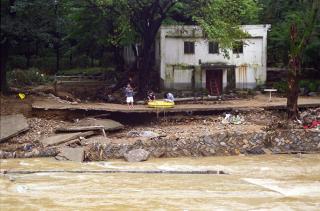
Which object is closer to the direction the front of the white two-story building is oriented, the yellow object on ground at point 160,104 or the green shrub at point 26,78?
the yellow object on ground

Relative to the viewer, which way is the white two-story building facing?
toward the camera

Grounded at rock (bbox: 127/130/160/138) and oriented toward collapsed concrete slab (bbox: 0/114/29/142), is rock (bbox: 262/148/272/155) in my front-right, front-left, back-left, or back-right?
back-left

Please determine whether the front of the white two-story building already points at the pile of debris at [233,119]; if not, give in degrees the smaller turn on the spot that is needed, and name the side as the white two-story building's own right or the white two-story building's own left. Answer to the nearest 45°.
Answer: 0° — it already faces it

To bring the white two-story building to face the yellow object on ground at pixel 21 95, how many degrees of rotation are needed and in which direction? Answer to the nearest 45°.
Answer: approximately 45° to its right

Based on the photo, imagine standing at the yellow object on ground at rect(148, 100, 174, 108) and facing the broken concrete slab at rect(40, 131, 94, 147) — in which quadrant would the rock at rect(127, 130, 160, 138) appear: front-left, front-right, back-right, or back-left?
front-left

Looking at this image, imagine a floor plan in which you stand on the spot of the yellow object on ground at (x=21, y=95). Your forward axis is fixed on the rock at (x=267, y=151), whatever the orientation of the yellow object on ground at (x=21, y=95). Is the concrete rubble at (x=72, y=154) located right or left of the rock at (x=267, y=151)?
right

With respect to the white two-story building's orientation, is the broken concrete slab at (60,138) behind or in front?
in front

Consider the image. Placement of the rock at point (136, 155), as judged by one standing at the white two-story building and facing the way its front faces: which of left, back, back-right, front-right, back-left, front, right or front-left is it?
front

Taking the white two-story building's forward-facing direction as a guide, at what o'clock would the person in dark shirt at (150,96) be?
The person in dark shirt is roughly at 1 o'clock from the white two-story building.

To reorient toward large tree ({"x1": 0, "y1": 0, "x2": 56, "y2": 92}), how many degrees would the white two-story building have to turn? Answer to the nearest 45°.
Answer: approximately 45° to its right

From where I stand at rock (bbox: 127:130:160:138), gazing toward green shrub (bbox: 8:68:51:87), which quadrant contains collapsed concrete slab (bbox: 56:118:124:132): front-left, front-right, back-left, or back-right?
front-left

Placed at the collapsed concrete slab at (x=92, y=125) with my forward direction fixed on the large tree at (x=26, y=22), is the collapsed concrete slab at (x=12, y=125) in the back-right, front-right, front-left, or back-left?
front-left

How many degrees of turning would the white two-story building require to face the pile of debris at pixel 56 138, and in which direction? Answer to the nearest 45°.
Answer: approximately 45° to its right

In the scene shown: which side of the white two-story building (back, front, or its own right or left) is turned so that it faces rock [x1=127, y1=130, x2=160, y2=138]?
front

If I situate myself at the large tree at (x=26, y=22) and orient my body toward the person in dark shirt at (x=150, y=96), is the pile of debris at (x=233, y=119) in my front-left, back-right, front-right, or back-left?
front-right

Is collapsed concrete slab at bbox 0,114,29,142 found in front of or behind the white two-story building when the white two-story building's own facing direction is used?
in front
